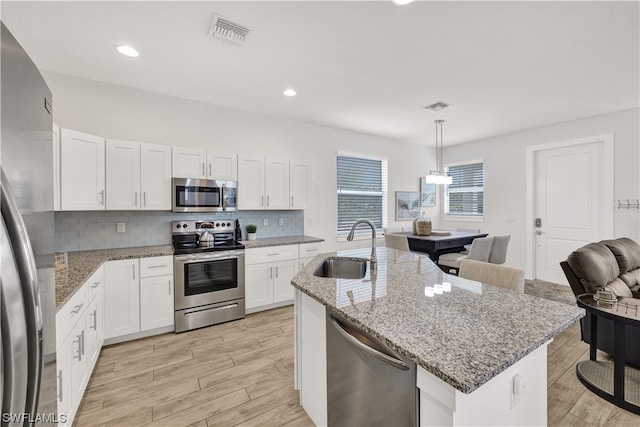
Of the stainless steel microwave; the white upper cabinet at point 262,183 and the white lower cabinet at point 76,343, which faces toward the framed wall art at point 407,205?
the white lower cabinet

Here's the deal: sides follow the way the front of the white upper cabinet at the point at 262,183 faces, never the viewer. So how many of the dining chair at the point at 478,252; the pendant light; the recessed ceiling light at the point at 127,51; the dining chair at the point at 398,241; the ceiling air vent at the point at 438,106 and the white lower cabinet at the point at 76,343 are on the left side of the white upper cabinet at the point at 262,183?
4

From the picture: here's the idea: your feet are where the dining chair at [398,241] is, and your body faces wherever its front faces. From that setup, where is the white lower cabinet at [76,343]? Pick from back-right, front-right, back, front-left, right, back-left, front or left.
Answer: back

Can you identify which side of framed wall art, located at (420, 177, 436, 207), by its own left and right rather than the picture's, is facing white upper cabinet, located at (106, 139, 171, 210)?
right

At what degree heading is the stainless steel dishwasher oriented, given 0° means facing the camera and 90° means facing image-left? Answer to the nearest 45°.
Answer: approximately 45°

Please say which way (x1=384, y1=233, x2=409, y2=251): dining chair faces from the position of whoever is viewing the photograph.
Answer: facing away from the viewer and to the right of the viewer

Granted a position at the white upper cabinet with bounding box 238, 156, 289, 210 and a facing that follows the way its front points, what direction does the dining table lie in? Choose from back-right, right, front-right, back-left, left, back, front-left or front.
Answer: left

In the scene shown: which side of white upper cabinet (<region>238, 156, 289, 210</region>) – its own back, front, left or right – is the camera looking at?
front

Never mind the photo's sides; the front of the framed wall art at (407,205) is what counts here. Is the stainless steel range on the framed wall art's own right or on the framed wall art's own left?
on the framed wall art's own right

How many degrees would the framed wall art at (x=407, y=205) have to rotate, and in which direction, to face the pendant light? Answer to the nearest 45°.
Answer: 0° — it already faces it

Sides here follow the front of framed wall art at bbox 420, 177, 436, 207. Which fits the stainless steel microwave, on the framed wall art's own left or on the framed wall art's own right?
on the framed wall art's own right

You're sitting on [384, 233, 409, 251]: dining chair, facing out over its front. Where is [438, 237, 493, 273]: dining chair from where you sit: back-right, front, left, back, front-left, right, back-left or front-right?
front-right

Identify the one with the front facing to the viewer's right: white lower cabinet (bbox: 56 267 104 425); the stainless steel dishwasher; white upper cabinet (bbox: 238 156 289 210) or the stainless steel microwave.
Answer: the white lower cabinet

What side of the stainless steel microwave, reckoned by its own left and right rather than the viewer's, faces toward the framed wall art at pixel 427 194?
left

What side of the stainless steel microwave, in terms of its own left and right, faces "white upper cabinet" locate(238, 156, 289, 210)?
left

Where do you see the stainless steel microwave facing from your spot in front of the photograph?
facing the viewer

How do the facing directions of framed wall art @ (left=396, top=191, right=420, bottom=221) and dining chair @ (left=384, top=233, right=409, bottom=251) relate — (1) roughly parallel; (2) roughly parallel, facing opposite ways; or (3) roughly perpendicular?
roughly perpendicular

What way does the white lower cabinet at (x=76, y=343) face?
to the viewer's right
